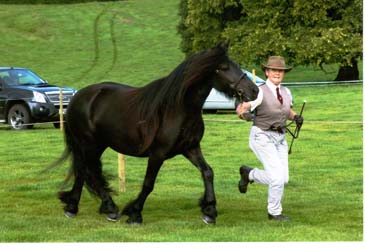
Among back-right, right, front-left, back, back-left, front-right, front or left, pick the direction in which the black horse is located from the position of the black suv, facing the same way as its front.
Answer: front-right

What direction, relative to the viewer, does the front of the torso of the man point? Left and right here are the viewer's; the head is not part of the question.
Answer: facing the viewer and to the right of the viewer

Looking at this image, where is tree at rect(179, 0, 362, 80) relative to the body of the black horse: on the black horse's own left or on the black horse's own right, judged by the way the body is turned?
on the black horse's own left

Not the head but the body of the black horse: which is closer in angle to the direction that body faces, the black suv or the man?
the man

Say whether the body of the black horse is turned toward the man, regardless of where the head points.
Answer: yes

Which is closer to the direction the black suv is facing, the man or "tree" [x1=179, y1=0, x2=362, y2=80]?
the man

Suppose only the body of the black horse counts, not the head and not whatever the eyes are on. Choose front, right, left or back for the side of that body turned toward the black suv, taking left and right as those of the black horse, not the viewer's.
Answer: left

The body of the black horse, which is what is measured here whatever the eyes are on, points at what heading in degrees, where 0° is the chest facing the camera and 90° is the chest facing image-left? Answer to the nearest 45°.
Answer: approximately 270°
